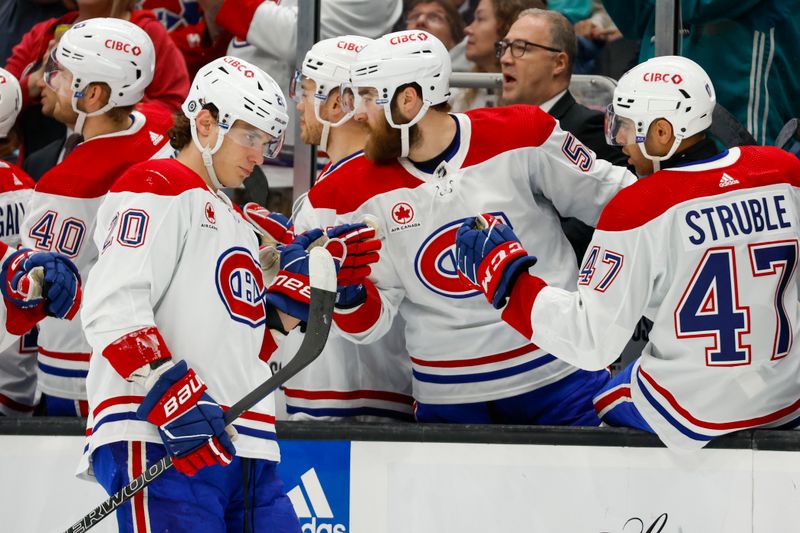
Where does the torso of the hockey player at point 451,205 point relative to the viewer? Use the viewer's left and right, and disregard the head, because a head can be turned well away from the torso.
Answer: facing the viewer and to the left of the viewer

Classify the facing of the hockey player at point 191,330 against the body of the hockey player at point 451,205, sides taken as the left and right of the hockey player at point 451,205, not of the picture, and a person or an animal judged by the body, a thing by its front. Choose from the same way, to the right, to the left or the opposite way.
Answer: to the left

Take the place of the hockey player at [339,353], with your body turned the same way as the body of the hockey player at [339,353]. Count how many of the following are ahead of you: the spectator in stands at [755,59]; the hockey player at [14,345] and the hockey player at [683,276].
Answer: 1

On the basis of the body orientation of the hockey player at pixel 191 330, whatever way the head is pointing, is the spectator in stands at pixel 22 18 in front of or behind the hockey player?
behind

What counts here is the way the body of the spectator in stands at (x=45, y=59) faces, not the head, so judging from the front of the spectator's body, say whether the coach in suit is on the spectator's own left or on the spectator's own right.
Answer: on the spectator's own left

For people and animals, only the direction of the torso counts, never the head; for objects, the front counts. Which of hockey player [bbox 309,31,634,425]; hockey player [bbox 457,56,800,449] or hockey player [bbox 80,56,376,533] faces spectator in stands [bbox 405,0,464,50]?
hockey player [bbox 457,56,800,449]

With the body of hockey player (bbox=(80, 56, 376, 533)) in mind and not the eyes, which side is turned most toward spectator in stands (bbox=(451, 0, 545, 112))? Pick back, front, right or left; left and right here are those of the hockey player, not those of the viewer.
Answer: left

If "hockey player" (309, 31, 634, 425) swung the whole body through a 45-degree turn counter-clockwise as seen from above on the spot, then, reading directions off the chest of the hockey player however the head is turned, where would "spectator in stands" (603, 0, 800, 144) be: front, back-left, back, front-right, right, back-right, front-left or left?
back-left

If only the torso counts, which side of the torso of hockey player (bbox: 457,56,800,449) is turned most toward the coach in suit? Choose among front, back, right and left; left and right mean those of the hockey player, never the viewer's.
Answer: front

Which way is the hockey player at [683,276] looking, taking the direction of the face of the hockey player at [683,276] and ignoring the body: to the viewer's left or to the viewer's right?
to the viewer's left

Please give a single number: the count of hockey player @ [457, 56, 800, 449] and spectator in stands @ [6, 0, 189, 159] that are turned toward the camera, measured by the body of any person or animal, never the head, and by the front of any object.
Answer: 1

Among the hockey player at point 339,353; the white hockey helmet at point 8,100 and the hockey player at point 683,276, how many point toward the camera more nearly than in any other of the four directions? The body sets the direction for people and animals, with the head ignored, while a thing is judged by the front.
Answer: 0

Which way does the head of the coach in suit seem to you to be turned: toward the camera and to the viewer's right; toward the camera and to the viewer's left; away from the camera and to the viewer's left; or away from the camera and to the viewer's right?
toward the camera and to the viewer's left
